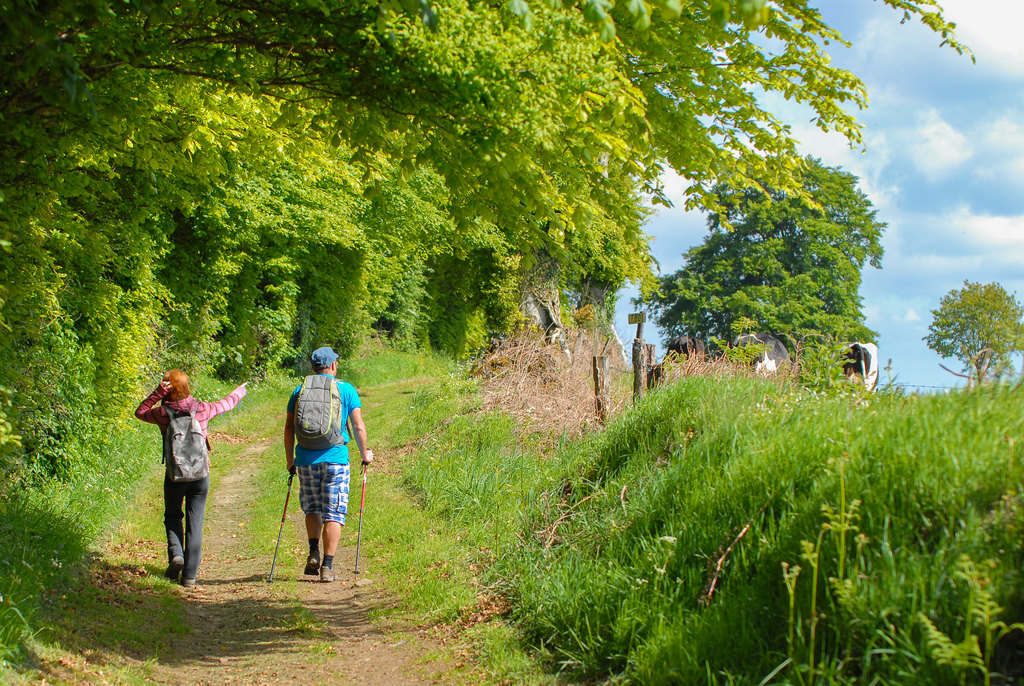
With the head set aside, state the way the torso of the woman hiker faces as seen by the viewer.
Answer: away from the camera

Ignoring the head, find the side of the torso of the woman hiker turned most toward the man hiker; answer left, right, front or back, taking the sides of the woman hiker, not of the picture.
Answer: right

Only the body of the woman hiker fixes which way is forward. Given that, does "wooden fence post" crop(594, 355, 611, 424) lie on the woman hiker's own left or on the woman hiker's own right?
on the woman hiker's own right
